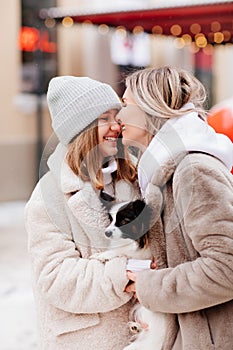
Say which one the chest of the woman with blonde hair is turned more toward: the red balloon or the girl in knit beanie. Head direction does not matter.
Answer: the girl in knit beanie

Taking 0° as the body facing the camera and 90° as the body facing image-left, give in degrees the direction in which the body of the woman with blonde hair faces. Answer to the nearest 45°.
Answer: approximately 90°

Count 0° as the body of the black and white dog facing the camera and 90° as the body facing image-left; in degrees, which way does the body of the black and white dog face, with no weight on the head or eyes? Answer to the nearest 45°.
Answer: approximately 45°
